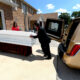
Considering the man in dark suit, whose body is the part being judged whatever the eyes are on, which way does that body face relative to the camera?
to the viewer's left
